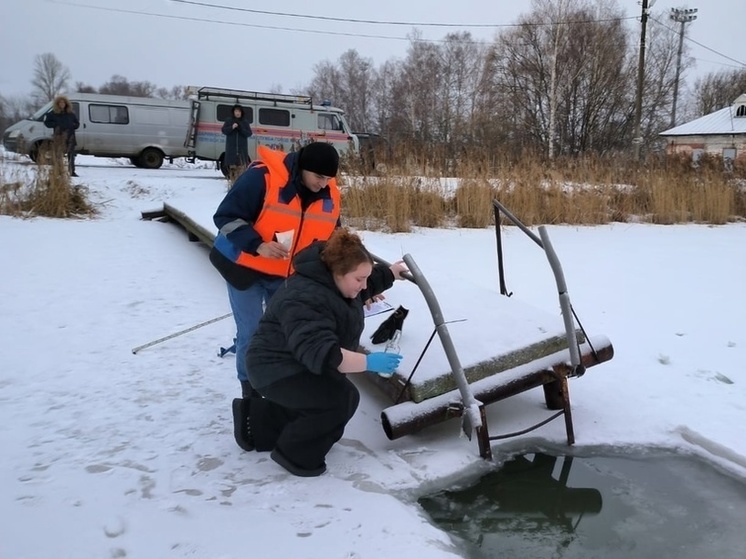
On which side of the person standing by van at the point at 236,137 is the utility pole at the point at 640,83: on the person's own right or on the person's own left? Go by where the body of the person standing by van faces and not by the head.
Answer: on the person's own left

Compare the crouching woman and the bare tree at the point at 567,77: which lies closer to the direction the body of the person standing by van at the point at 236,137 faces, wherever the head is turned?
the crouching woman

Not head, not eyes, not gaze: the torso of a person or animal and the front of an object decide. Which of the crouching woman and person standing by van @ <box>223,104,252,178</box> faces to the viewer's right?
the crouching woman

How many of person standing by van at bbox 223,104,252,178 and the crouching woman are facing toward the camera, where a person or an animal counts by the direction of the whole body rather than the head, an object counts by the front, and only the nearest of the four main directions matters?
1

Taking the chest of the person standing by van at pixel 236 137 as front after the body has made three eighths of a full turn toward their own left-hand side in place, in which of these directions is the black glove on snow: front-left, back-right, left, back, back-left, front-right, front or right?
back-right

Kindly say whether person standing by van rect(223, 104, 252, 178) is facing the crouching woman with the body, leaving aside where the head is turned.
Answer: yes

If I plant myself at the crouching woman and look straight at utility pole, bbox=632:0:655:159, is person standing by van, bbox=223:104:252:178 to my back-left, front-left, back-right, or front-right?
front-left

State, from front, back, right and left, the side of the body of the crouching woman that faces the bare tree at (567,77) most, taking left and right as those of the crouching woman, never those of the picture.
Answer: left

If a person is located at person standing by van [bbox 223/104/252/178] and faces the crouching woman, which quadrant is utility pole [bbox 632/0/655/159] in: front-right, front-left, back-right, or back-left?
back-left

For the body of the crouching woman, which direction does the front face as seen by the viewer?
to the viewer's right

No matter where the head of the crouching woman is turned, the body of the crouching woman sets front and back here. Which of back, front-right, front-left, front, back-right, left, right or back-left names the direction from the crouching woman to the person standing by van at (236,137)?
left

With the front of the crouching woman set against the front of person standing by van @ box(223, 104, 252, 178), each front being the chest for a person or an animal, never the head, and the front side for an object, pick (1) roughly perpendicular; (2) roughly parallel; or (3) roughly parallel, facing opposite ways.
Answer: roughly perpendicular

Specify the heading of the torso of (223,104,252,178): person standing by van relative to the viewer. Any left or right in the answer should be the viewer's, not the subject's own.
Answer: facing the viewer

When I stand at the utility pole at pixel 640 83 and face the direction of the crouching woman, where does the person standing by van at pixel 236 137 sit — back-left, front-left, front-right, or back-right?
front-right
